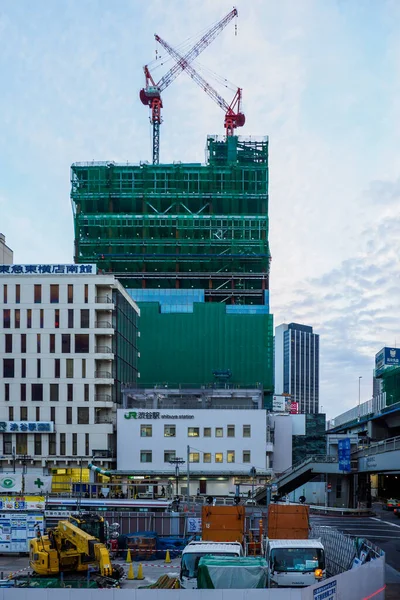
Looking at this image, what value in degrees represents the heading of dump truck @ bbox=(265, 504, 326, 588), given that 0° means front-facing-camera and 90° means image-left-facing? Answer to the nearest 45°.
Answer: approximately 0°

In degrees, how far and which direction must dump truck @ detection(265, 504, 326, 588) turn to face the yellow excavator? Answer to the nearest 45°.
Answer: approximately 135° to its right
